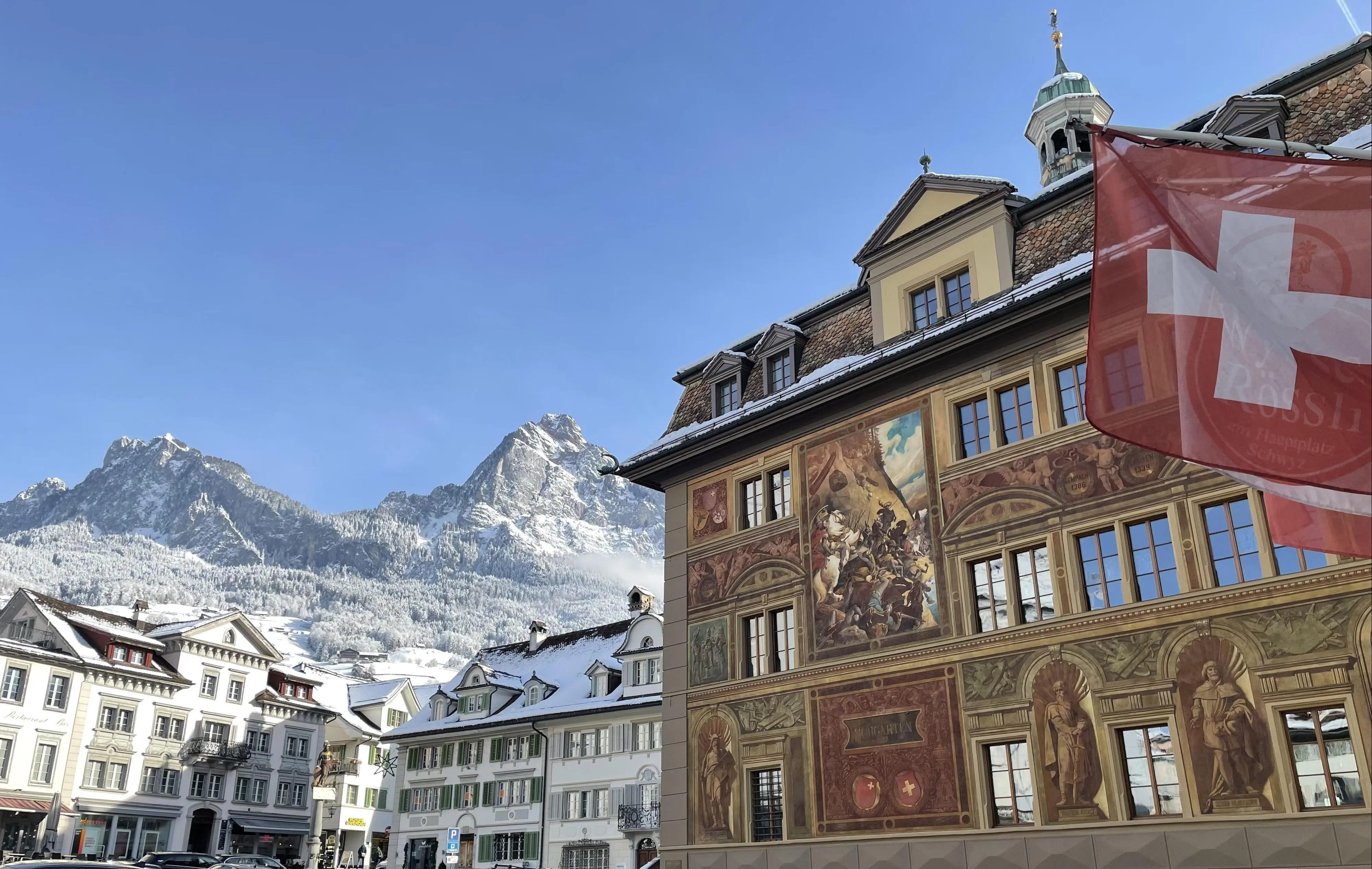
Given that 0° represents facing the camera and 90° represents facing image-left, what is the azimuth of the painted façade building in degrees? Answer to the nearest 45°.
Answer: approximately 45°

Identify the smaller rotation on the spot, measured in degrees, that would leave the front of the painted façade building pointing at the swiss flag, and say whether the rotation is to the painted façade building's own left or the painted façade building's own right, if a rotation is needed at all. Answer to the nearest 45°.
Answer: approximately 45° to the painted façade building's own left

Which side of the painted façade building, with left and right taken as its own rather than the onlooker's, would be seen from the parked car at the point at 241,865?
right

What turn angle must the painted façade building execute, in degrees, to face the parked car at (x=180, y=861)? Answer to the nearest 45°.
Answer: approximately 90° to its right

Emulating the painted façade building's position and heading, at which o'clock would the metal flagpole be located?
The metal flagpole is roughly at 10 o'clock from the painted façade building.
